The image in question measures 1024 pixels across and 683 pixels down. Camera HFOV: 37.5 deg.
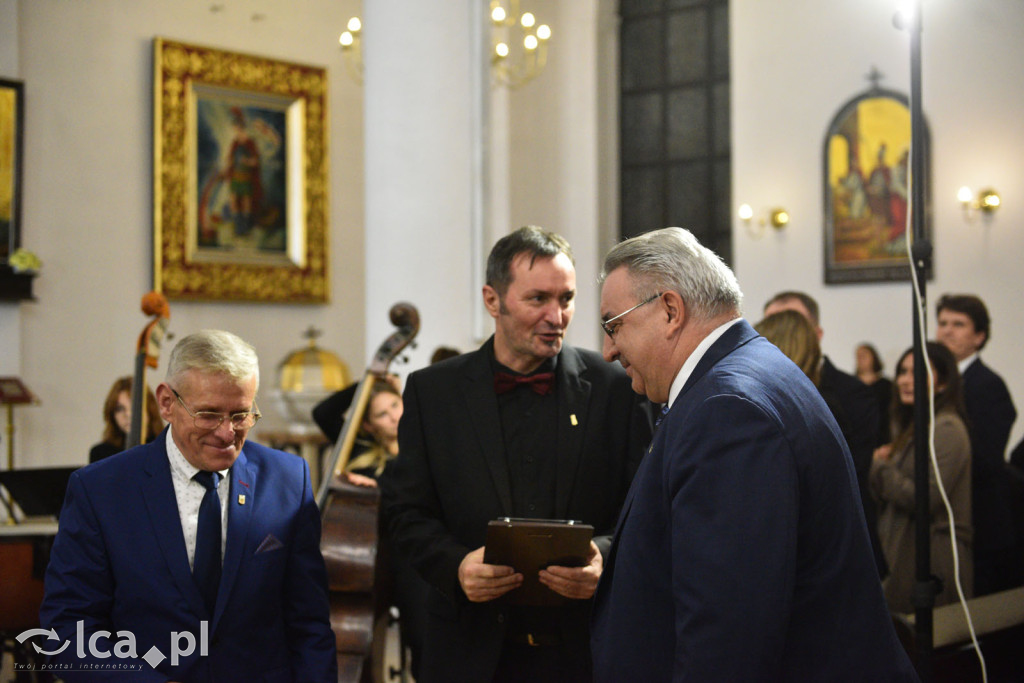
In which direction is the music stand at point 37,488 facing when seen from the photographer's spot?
facing away from the viewer

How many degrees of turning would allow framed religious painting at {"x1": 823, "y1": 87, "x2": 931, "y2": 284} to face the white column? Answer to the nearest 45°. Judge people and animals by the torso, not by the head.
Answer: approximately 45° to its right

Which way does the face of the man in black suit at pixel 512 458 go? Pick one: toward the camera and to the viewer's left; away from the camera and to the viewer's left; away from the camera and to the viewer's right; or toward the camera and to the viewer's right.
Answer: toward the camera and to the viewer's right

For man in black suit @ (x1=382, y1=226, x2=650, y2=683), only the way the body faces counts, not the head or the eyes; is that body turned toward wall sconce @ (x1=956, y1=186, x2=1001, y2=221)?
no

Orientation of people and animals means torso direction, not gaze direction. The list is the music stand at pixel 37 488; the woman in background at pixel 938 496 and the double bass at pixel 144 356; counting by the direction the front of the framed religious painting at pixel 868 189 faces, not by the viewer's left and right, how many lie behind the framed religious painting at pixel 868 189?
0

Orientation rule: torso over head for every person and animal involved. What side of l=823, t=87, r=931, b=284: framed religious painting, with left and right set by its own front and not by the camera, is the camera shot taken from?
front

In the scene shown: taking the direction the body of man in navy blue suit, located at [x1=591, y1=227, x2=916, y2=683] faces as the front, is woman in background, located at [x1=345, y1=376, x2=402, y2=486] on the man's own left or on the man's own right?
on the man's own right

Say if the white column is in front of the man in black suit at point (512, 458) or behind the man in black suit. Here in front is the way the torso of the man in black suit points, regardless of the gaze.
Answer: behind

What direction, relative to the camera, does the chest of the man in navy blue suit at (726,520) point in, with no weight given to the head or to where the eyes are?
to the viewer's left

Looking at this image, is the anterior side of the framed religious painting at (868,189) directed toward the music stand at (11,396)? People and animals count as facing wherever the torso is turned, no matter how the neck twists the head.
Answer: no

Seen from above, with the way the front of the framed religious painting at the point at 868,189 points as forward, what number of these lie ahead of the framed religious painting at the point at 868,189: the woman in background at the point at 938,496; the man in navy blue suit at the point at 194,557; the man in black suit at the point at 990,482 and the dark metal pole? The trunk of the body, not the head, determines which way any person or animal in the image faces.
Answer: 4

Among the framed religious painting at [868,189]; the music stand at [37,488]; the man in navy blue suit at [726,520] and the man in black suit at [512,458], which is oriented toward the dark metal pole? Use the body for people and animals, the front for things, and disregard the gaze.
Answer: the framed religious painting

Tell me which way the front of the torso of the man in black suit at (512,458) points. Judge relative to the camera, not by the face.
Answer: toward the camera
